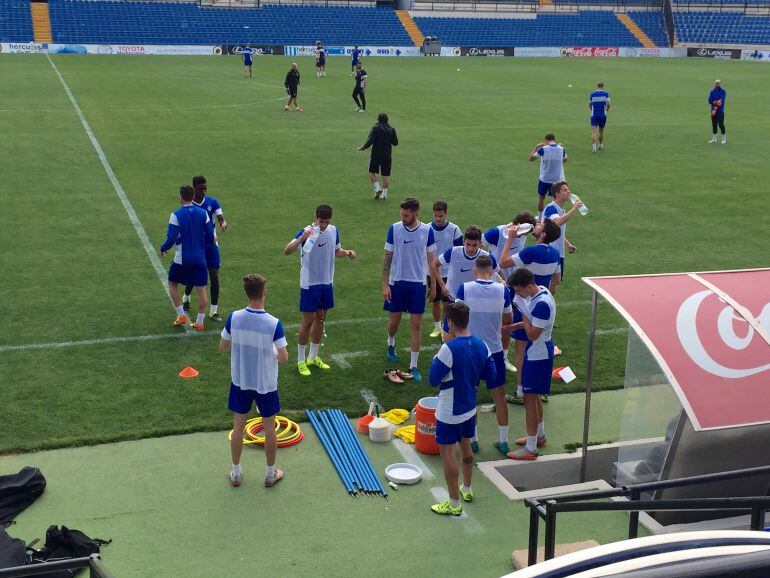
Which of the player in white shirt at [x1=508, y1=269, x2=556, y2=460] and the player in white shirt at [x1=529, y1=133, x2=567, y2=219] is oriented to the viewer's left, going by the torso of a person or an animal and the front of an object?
the player in white shirt at [x1=508, y1=269, x2=556, y2=460]

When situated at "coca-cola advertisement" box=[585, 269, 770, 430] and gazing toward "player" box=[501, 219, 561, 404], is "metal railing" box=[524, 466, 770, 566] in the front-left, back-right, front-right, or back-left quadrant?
back-left

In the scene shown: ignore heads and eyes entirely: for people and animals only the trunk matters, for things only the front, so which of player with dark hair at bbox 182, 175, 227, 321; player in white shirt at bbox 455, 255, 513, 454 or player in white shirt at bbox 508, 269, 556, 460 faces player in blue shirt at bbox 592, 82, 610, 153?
player in white shirt at bbox 455, 255, 513, 454

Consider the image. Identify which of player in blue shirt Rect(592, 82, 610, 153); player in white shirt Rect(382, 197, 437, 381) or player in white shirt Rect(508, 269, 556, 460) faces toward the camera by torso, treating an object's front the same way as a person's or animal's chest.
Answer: player in white shirt Rect(382, 197, 437, 381)

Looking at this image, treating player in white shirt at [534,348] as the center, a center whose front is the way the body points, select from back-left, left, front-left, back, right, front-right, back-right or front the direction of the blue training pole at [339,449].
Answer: front

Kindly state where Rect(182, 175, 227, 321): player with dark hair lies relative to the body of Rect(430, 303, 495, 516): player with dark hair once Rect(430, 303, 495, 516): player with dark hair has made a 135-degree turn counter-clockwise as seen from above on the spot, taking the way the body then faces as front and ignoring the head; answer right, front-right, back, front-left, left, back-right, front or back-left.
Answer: back-right

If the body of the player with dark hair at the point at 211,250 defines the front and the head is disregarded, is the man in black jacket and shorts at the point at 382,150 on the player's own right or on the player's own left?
on the player's own left

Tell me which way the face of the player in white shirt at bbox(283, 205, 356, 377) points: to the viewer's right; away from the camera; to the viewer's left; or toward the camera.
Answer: toward the camera

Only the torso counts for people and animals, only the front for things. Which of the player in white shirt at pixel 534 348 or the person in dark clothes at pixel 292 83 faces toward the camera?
the person in dark clothes

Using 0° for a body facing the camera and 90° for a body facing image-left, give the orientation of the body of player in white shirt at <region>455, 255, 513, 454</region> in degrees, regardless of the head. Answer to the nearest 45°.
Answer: approximately 180°

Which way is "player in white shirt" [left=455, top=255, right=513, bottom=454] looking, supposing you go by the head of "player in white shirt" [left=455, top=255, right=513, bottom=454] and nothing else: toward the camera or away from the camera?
away from the camera
